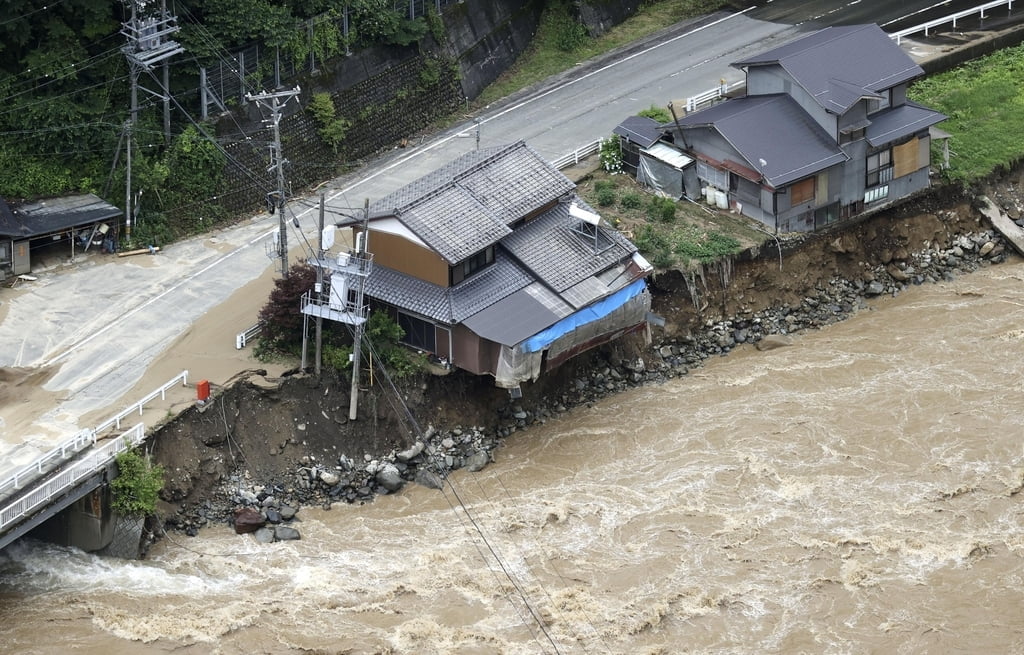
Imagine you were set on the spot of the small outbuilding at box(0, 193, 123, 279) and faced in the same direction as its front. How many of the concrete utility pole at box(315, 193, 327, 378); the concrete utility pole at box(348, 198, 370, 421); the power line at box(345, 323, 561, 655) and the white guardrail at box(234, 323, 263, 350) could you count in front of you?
4

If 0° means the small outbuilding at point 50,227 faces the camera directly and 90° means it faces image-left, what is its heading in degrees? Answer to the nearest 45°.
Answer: approximately 315°

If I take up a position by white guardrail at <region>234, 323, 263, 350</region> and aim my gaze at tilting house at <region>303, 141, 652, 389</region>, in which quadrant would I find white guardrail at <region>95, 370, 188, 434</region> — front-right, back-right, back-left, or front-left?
back-right
